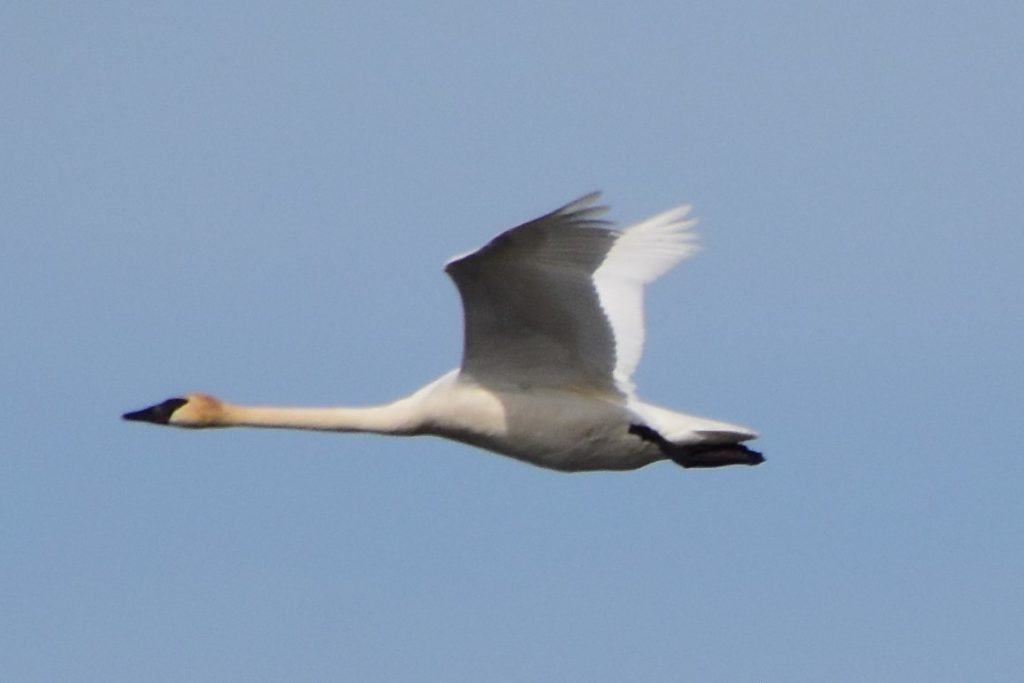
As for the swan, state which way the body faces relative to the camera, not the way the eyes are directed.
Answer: to the viewer's left
